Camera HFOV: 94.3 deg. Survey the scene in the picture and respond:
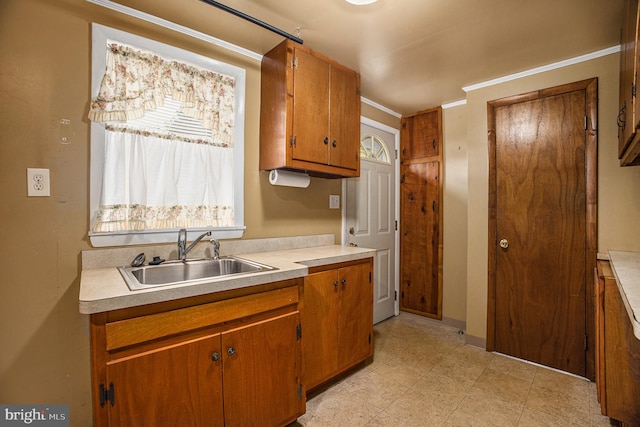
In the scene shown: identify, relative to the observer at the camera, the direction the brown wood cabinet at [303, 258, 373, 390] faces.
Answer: facing the viewer and to the right of the viewer

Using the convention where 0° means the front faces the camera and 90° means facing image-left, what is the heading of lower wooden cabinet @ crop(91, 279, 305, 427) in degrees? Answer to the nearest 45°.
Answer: approximately 315°

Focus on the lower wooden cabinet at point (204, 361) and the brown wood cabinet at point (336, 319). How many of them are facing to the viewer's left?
0

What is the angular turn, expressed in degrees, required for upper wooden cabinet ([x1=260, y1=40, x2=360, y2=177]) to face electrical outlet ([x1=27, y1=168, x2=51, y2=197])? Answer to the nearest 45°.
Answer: approximately 90° to its right

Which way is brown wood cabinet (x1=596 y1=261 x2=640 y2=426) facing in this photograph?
to the viewer's left

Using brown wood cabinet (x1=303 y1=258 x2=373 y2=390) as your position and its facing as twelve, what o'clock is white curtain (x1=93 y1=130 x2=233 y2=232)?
The white curtain is roughly at 4 o'clock from the brown wood cabinet.

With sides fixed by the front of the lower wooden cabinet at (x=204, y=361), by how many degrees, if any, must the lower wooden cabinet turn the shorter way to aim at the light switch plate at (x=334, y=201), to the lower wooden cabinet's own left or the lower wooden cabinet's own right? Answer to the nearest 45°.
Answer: approximately 90° to the lower wooden cabinet's own left
